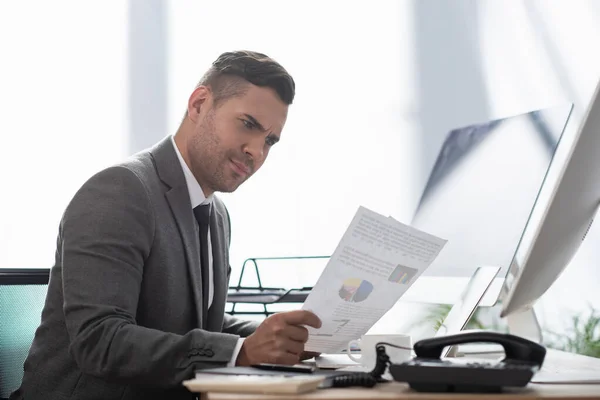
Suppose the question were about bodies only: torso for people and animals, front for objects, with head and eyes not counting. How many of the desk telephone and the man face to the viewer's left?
1

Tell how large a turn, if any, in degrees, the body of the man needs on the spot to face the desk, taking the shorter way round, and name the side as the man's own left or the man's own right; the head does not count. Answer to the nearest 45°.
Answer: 0° — they already face it

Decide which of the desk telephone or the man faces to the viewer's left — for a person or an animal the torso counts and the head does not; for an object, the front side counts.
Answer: the desk telephone

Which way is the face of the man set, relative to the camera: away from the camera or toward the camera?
toward the camera

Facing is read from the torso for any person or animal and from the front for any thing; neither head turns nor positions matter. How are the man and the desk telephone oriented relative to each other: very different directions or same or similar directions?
very different directions

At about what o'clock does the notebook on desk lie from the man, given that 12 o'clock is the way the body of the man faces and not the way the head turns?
The notebook on desk is roughly at 1 o'clock from the man.

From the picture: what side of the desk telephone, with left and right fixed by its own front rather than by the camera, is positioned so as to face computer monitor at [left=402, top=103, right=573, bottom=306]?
right

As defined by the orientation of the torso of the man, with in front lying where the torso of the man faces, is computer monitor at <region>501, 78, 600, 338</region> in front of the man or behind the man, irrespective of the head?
in front

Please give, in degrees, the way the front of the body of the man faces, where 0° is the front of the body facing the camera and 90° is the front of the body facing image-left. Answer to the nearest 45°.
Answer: approximately 315°

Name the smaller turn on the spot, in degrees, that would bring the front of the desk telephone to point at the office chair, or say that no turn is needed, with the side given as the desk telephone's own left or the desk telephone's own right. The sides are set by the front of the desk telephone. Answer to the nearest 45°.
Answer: approximately 45° to the desk telephone's own right
